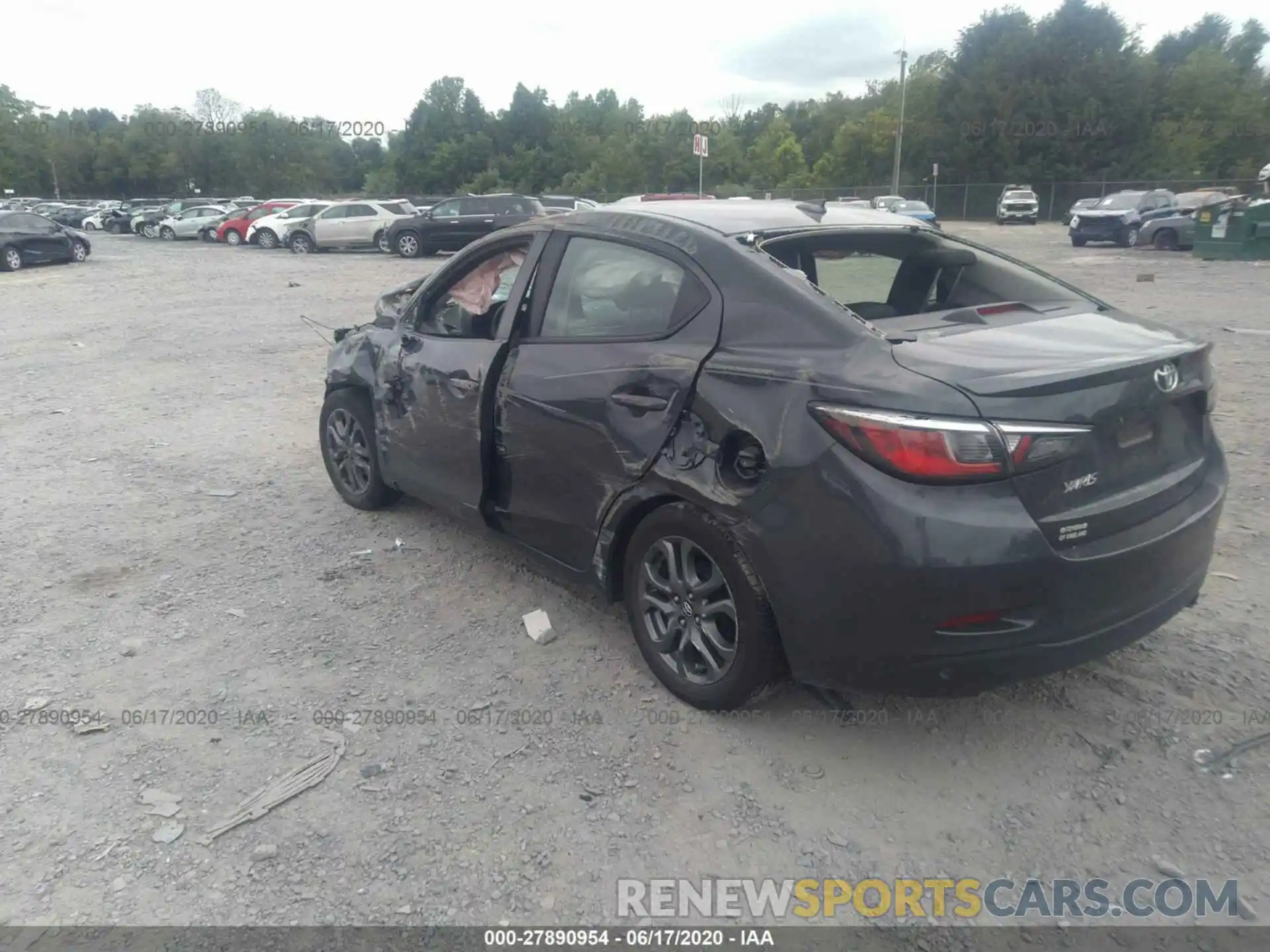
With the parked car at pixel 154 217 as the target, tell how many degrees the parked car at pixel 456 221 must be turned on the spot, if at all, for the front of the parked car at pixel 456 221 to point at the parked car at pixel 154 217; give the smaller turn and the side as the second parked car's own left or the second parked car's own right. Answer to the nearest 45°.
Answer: approximately 45° to the second parked car's own right

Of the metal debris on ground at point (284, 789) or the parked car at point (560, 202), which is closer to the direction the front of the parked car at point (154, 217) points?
the metal debris on ground

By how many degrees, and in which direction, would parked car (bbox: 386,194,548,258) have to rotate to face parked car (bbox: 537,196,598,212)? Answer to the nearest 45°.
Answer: approximately 135° to its right

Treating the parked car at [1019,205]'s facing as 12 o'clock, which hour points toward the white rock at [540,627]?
The white rock is roughly at 12 o'clock from the parked car.

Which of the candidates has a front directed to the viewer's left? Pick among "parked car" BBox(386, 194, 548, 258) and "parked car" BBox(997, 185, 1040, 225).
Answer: "parked car" BBox(386, 194, 548, 258)

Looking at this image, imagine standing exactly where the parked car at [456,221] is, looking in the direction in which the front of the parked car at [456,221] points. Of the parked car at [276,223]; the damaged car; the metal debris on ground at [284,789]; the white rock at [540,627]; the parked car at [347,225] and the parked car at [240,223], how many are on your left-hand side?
3

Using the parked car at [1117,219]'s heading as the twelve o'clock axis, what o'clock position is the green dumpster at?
The green dumpster is roughly at 10 o'clock from the parked car.

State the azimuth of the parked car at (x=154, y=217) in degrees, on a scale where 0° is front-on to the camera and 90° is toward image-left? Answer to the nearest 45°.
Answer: approximately 45°

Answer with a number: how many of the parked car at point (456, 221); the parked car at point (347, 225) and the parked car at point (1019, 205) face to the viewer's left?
2

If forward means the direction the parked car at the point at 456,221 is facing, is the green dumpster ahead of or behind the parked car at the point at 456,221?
behind

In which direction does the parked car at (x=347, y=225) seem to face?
to the viewer's left

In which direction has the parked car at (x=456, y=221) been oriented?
to the viewer's left

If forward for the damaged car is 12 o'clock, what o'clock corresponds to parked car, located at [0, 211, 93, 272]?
The parked car is roughly at 12 o'clock from the damaged car.
